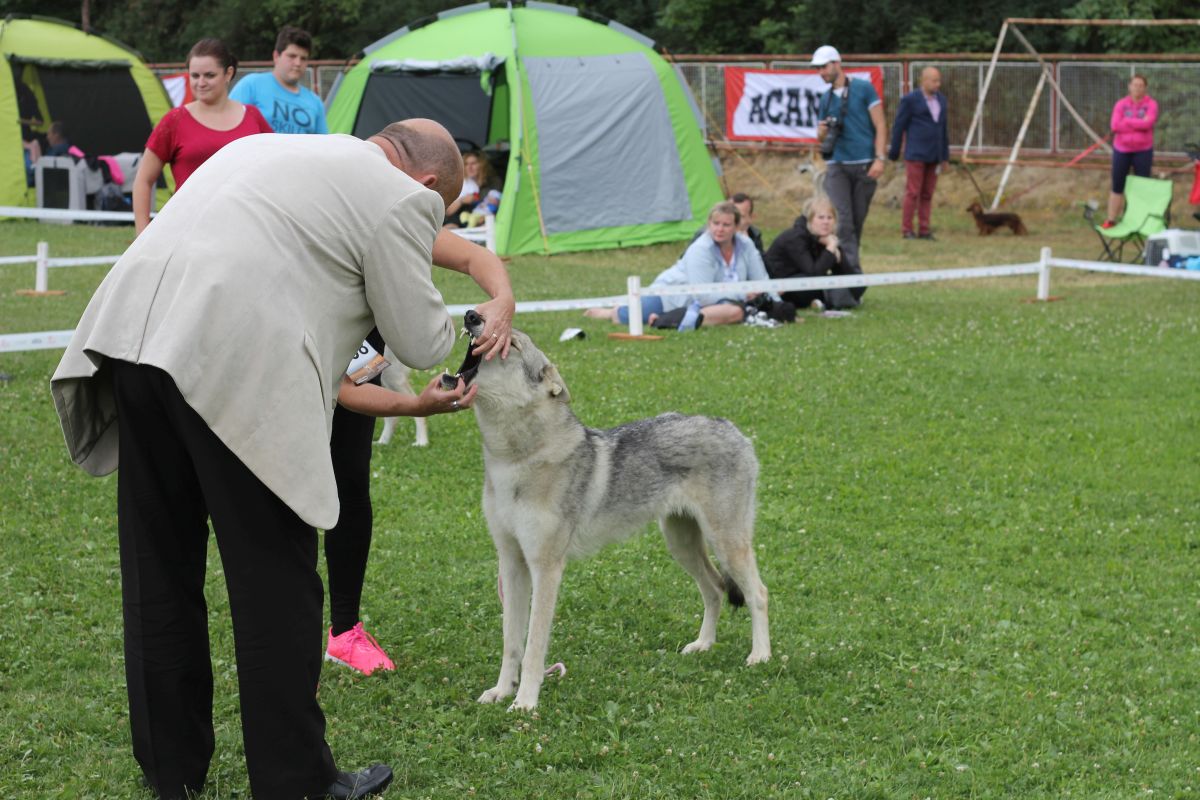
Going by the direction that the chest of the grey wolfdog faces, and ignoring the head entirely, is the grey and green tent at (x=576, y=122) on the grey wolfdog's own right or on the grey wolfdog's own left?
on the grey wolfdog's own right

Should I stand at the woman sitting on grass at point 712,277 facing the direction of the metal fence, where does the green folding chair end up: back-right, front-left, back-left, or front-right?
front-right

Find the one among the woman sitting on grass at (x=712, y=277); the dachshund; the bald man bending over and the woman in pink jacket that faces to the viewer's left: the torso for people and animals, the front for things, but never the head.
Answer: the dachshund

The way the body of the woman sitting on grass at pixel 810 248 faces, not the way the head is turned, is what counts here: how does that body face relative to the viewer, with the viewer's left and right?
facing the viewer and to the right of the viewer

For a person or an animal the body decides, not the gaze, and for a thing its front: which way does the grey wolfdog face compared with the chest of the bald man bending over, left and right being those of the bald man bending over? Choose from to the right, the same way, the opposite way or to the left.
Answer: the opposite way

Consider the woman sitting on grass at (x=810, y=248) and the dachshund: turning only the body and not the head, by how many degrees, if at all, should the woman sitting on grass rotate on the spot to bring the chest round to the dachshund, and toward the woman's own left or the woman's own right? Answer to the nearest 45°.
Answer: approximately 135° to the woman's own left

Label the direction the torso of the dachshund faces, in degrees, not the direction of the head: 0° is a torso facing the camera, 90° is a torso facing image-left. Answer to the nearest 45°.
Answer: approximately 90°

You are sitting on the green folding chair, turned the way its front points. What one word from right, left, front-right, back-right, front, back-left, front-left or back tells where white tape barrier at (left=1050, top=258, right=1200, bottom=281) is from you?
front-left

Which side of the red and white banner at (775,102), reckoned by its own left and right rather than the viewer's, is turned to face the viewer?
front

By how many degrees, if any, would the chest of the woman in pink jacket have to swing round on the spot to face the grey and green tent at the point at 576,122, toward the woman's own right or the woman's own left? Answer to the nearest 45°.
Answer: approximately 45° to the woman's own right

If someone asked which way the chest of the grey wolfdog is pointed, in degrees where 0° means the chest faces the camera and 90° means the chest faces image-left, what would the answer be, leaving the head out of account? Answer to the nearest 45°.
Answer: approximately 45°

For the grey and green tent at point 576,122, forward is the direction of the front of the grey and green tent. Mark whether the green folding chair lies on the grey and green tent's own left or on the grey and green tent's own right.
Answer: on the grey and green tent's own left

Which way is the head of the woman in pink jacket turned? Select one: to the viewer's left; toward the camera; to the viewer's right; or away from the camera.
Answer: toward the camera

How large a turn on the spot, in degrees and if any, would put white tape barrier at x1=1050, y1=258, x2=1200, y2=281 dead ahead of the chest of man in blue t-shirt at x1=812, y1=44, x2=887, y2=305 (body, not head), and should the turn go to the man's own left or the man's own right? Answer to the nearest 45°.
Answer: approximately 135° to the man's own left

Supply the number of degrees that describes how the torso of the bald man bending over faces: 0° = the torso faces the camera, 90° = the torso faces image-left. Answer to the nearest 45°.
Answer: approximately 225°
